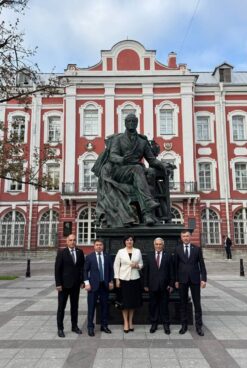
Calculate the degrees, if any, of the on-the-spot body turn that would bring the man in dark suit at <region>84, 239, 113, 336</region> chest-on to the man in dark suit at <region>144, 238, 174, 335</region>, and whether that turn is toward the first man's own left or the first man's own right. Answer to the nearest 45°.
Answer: approximately 90° to the first man's own left

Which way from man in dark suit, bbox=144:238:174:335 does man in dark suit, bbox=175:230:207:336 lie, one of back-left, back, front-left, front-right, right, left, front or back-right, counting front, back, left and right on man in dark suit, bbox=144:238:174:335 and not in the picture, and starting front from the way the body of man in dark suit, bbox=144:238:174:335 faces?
left

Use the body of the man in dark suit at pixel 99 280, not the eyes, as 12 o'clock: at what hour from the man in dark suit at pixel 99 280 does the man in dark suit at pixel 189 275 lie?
the man in dark suit at pixel 189 275 is roughly at 9 o'clock from the man in dark suit at pixel 99 280.

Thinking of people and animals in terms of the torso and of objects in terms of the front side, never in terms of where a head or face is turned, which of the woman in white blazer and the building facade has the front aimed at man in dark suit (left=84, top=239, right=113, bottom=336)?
the building facade

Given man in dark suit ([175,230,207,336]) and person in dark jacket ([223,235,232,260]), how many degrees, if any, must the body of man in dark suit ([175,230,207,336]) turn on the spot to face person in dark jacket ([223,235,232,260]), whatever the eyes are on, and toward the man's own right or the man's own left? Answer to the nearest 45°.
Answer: approximately 180°
